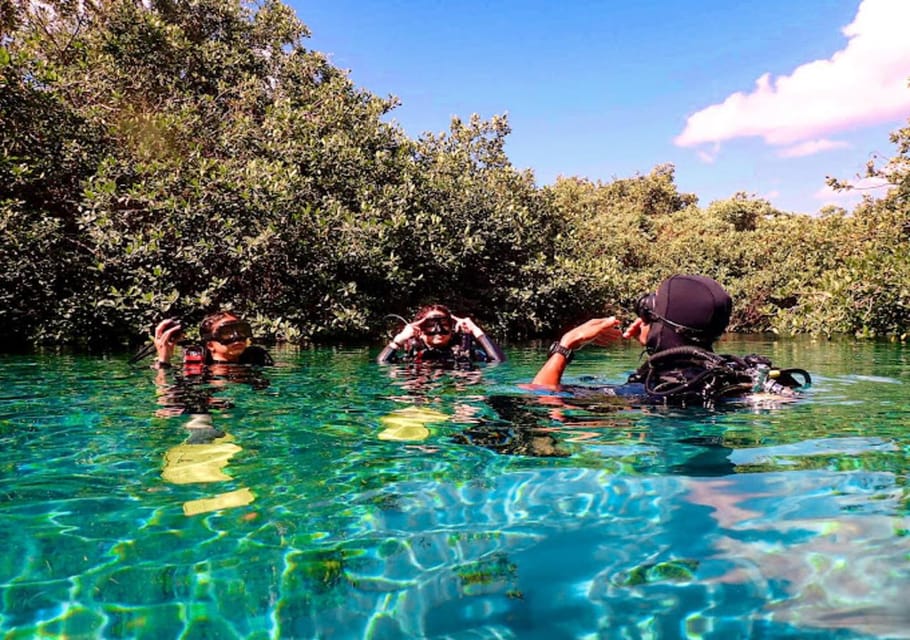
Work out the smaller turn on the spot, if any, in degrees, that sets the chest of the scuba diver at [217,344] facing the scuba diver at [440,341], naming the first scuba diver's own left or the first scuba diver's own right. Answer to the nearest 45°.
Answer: approximately 45° to the first scuba diver's own left

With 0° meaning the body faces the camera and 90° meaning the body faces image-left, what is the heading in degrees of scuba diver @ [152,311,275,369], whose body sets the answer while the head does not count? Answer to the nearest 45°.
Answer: approximately 315°

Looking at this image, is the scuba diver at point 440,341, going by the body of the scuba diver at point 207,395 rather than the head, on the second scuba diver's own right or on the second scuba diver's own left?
on the second scuba diver's own left

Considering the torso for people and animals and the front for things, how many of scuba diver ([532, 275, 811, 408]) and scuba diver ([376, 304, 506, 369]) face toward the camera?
1

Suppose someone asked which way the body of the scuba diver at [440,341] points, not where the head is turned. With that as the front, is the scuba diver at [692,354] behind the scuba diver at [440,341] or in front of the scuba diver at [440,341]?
in front

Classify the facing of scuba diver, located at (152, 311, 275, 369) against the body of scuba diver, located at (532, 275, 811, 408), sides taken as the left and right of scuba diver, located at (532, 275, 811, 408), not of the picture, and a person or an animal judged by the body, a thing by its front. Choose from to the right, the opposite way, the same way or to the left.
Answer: the opposite way
